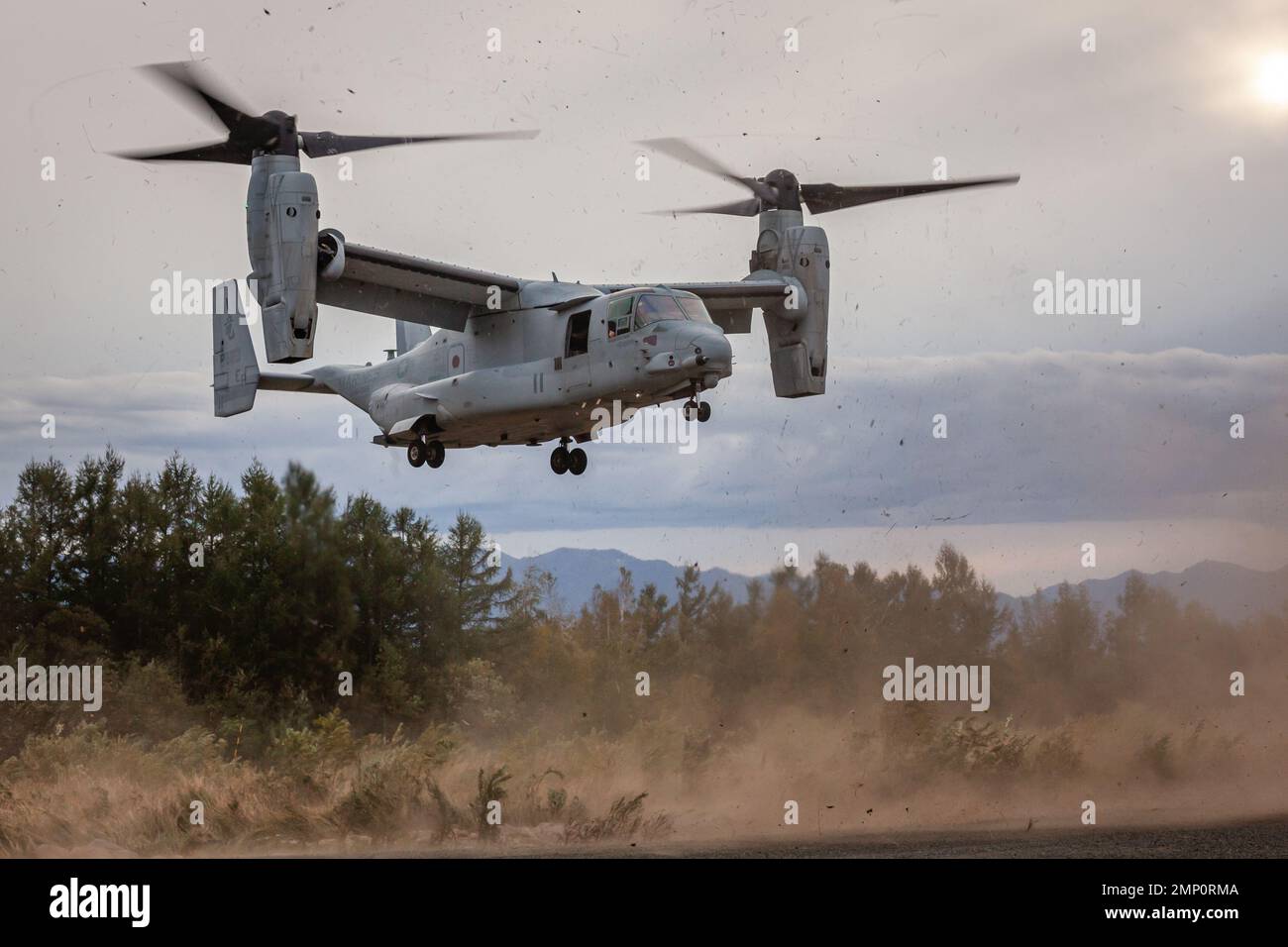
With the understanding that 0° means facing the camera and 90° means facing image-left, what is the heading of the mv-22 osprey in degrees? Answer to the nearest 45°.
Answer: approximately 315°
